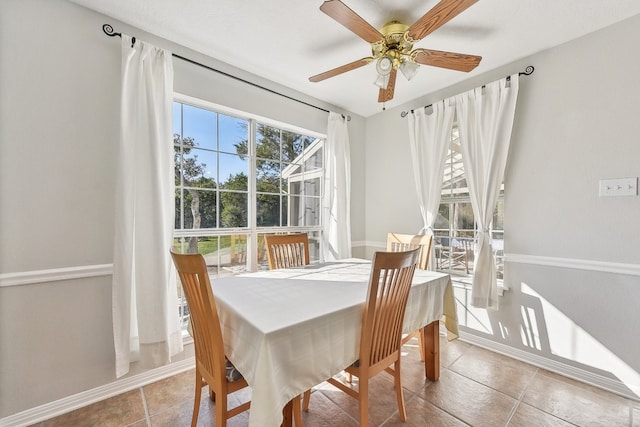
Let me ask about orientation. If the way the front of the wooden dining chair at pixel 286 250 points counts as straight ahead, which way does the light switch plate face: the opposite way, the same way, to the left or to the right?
to the right

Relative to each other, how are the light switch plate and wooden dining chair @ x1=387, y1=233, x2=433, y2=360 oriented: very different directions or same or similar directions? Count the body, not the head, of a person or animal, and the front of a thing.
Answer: same or similar directions

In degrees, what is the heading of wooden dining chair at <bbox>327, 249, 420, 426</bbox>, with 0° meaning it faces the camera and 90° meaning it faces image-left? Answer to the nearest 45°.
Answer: approximately 135°

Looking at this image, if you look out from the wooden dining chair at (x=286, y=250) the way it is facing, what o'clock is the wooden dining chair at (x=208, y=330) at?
the wooden dining chair at (x=208, y=330) is roughly at 2 o'clock from the wooden dining chair at (x=286, y=250).

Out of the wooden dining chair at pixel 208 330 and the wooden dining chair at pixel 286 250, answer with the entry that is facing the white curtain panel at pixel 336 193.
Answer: the wooden dining chair at pixel 208 330

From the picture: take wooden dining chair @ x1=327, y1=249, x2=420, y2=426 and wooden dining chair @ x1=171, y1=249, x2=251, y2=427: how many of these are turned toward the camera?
0

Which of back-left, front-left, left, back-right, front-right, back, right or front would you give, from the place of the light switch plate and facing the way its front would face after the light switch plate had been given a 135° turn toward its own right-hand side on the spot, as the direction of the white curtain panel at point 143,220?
left

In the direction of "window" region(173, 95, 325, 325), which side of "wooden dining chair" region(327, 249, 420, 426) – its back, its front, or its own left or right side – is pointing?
front

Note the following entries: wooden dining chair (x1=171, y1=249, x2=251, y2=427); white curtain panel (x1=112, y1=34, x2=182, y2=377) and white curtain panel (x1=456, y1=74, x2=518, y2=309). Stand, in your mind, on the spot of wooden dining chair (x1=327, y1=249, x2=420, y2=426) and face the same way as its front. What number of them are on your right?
1

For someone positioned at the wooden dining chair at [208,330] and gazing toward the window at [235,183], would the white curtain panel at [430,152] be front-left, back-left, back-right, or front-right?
front-right

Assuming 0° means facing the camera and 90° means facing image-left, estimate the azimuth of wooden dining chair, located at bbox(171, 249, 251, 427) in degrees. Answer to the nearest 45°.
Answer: approximately 225°

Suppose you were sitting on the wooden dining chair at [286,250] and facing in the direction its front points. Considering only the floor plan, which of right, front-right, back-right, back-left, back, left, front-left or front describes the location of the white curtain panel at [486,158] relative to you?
front-left

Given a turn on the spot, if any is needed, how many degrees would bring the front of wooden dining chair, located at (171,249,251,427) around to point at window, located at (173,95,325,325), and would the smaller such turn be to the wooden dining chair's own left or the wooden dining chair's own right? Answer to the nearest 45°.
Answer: approximately 45° to the wooden dining chair's own left

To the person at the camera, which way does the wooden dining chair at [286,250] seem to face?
facing the viewer and to the right of the viewer

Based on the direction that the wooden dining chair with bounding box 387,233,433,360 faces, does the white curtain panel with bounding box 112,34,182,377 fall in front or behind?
in front
